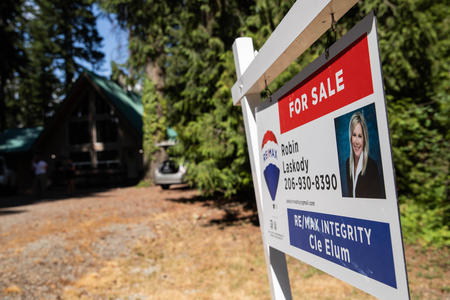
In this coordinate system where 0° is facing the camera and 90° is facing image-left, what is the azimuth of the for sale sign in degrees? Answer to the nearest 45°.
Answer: approximately 45°

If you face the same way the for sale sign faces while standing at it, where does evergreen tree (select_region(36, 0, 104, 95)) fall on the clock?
The evergreen tree is roughly at 3 o'clock from the for sale sign.

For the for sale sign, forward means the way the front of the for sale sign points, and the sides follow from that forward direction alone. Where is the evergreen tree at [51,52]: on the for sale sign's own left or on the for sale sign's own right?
on the for sale sign's own right

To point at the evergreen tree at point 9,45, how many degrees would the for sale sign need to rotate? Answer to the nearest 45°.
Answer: approximately 90° to its right
